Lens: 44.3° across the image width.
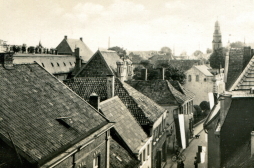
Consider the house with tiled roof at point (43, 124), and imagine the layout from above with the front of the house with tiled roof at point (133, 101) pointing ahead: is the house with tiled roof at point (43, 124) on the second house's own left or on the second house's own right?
on the second house's own right

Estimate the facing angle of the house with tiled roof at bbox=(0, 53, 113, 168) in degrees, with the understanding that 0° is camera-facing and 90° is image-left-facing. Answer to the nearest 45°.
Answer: approximately 315°

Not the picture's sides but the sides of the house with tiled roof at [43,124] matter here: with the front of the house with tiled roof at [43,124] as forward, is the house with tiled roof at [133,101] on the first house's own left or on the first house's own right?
on the first house's own left

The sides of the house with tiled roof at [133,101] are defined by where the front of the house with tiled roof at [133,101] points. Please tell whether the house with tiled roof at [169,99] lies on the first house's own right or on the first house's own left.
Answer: on the first house's own left

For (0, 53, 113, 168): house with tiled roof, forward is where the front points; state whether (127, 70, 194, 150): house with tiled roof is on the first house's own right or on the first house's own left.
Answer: on the first house's own left

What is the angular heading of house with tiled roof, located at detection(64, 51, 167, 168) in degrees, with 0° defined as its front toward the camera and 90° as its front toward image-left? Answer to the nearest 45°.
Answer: approximately 315°
